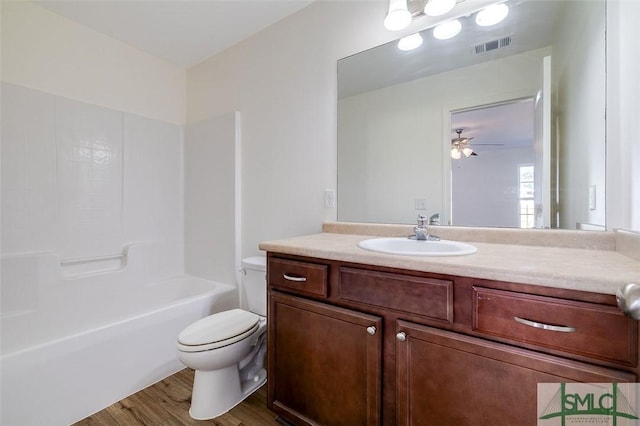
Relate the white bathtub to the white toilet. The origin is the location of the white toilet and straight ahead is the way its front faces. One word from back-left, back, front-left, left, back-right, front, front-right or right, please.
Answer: right

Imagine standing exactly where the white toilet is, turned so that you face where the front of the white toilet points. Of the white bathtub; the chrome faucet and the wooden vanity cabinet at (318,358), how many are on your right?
1

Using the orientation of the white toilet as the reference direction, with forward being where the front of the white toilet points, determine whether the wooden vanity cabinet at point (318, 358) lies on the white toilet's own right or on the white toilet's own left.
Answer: on the white toilet's own left

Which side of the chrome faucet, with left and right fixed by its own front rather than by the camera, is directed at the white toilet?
right

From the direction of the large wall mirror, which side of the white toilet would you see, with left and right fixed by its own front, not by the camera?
left

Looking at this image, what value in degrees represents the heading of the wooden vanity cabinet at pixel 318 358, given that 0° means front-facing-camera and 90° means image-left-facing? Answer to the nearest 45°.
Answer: approximately 45°

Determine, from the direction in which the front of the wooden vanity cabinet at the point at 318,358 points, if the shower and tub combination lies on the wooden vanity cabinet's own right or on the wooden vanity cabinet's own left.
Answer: on the wooden vanity cabinet's own right

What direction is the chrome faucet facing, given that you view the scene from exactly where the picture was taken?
facing the viewer

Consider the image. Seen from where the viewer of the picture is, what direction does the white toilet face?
facing the viewer and to the left of the viewer

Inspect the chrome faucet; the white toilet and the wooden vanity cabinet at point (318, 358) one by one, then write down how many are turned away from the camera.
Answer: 0

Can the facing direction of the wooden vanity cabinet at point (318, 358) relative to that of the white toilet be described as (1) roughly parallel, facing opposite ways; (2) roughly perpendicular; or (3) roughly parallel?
roughly parallel
